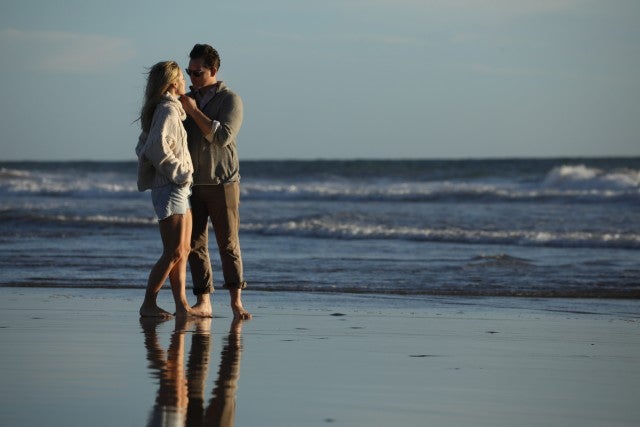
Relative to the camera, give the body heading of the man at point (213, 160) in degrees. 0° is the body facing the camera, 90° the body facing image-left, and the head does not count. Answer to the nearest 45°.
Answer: approximately 45°

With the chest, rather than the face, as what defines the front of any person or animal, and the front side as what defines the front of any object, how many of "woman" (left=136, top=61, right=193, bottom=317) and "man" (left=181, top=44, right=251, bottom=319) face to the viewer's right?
1

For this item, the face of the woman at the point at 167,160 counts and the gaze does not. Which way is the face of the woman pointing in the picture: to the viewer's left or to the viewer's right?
to the viewer's right

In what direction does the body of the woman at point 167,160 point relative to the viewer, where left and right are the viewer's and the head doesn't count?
facing to the right of the viewer
